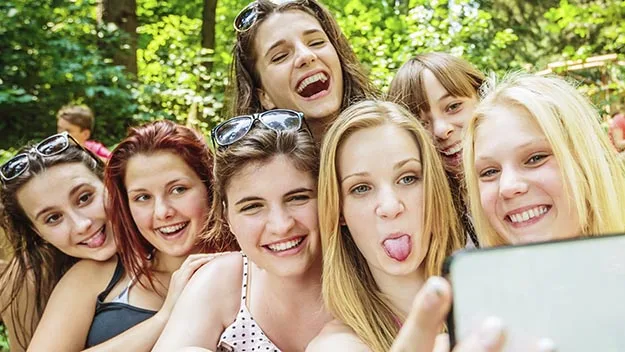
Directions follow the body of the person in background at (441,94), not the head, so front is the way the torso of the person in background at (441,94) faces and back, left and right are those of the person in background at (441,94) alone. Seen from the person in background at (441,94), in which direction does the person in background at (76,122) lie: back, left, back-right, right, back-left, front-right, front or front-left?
back-right

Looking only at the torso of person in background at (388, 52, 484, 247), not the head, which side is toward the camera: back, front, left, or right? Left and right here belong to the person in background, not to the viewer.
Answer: front

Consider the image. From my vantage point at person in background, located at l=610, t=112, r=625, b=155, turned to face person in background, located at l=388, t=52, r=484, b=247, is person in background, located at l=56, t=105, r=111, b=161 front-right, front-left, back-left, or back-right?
front-right

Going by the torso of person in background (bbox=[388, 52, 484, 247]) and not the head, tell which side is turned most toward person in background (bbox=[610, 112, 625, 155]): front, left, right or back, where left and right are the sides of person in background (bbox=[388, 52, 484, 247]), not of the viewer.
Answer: back

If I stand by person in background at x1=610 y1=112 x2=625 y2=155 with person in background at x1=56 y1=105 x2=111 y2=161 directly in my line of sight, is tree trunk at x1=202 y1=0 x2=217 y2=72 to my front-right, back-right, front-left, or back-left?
front-right

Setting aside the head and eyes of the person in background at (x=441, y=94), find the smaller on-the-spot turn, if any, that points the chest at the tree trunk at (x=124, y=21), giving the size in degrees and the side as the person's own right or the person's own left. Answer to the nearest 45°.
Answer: approximately 135° to the person's own right

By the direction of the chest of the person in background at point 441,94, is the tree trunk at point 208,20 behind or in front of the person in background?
behind
